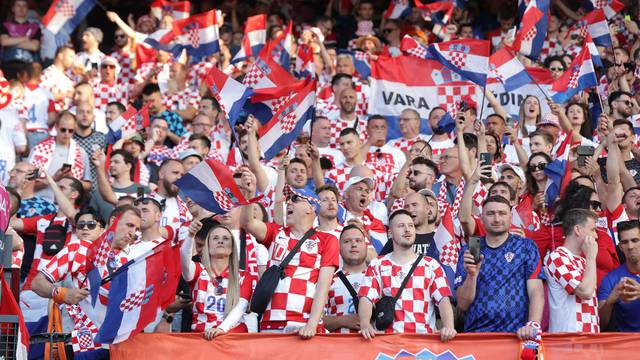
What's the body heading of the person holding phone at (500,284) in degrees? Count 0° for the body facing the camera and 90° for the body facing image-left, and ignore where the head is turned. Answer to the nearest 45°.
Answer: approximately 0°

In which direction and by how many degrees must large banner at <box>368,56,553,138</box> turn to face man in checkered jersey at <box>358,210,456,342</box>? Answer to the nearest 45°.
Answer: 0° — it already faces them

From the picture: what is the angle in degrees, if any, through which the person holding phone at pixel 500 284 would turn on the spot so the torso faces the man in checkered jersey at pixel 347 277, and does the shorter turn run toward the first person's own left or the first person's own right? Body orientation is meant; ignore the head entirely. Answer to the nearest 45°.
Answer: approximately 90° to the first person's own right

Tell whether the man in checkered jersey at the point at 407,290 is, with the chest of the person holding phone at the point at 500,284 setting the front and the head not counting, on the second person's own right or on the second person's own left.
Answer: on the second person's own right

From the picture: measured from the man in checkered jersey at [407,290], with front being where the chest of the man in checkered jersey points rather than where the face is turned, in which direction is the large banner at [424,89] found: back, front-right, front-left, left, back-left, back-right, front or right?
back

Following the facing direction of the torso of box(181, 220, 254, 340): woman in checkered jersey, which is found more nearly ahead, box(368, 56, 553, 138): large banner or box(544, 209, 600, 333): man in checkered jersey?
the man in checkered jersey
